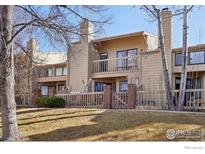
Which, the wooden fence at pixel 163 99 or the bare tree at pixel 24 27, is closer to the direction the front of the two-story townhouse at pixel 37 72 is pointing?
the bare tree

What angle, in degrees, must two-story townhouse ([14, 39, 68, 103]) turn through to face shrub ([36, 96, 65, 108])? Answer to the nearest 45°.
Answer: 0° — it already faces it

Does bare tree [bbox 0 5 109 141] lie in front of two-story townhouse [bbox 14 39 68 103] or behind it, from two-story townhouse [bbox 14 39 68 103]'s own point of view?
in front

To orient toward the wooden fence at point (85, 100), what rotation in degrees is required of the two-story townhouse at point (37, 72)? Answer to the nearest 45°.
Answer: approximately 45° to its left

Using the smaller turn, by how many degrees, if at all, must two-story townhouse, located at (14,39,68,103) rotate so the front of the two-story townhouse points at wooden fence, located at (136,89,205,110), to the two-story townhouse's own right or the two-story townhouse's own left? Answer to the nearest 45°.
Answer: approximately 45° to the two-story townhouse's own left

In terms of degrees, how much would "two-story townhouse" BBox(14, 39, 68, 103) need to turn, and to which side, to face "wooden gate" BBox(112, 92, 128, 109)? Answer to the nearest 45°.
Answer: approximately 45° to its left

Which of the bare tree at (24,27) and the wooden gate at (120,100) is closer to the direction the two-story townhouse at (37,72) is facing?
the bare tree

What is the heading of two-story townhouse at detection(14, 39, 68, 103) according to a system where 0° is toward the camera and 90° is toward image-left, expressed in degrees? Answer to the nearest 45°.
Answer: approximately 0°

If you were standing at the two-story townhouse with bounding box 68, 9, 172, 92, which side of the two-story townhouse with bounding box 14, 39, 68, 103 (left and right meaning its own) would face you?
left
